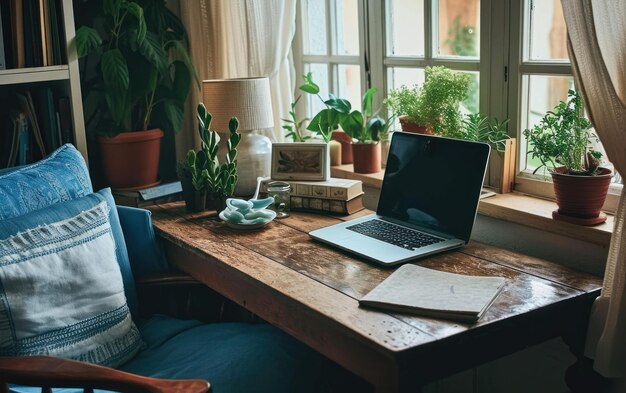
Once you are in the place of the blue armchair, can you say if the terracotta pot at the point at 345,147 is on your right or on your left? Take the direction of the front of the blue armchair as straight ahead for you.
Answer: on your left

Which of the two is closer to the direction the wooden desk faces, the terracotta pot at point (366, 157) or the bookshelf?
the bookshelf

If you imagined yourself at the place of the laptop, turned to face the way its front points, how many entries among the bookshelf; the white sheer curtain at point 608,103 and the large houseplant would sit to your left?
1

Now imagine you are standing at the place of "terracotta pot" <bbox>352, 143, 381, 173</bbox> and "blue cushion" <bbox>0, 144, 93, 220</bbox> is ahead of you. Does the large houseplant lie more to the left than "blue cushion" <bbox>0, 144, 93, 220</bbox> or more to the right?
right

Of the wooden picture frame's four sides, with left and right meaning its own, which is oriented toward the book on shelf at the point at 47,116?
right

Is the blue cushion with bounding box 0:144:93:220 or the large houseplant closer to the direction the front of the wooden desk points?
the blue cushion

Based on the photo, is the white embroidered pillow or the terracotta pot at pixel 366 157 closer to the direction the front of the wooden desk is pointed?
the white embroidered pillow

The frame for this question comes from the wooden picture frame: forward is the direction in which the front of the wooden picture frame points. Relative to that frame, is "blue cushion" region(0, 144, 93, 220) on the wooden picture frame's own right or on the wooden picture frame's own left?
on the wooden picture frame's own right

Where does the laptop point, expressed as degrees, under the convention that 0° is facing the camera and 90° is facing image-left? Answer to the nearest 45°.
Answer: approximately 45°
